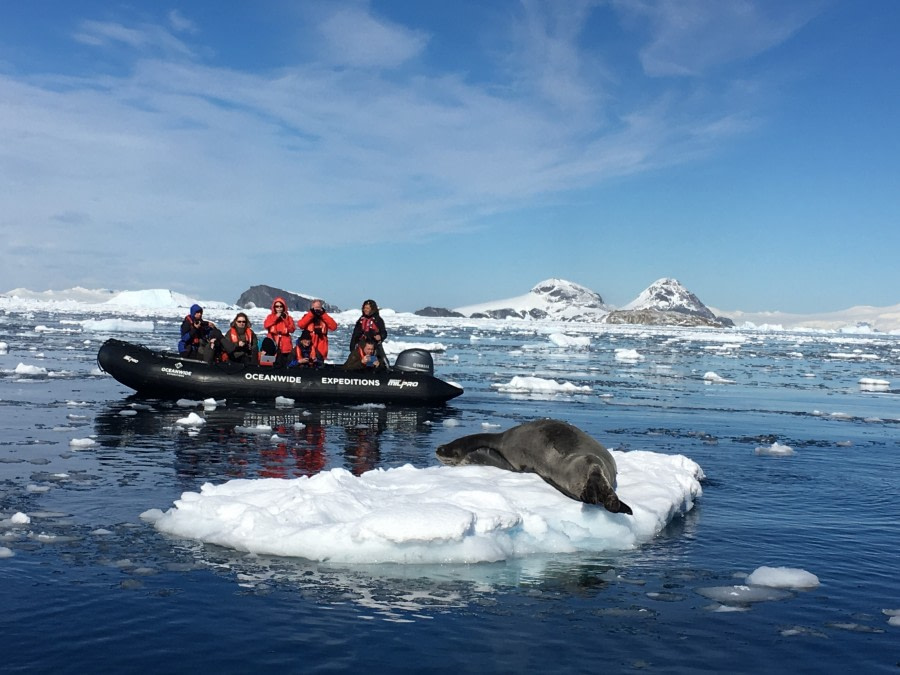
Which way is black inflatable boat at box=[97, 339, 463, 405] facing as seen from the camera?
to the viewer's left

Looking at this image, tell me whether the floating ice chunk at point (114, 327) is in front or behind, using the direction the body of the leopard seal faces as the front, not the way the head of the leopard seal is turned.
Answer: in front

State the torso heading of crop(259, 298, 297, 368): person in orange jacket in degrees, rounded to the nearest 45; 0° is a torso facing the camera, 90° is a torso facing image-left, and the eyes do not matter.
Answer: approximately 0°

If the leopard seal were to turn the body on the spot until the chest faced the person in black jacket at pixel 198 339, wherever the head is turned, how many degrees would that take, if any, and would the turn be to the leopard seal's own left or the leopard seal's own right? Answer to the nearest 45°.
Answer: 0° — it already faces them

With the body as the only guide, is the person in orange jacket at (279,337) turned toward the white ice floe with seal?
yes

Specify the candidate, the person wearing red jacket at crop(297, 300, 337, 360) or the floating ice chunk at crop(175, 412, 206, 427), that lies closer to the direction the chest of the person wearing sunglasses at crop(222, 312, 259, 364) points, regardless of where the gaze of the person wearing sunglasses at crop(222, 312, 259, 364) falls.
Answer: the floating ice chunk

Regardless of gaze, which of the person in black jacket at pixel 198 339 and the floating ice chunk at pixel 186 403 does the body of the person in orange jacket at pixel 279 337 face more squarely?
the floating ice chunk

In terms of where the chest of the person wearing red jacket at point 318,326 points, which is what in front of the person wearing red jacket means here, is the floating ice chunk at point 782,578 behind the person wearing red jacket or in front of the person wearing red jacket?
in front

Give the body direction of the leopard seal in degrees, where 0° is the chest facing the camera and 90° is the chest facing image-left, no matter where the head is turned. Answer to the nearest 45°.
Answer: approximately 135°

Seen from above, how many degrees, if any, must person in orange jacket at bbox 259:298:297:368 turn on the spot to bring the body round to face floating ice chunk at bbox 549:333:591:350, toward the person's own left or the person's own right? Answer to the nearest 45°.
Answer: approximately 135° to the person's own left

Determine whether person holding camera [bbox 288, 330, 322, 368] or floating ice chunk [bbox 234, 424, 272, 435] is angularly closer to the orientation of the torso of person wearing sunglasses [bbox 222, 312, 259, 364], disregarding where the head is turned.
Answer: the floating ice chunk

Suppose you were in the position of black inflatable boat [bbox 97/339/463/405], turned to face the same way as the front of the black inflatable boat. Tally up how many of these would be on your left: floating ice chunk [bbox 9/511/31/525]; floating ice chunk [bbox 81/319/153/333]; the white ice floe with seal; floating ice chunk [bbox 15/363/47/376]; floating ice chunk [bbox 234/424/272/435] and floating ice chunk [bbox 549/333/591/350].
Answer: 3

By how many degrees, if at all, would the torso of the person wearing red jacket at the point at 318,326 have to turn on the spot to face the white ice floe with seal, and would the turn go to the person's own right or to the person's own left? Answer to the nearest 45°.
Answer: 0° — they already face it

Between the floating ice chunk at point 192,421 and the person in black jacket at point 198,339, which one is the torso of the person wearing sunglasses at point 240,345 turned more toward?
the floating ice chunk
